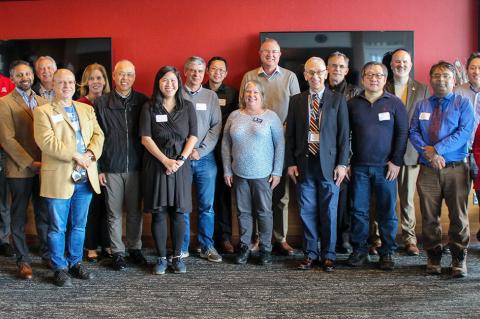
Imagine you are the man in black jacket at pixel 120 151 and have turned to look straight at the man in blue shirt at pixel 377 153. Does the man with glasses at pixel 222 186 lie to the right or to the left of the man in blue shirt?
left

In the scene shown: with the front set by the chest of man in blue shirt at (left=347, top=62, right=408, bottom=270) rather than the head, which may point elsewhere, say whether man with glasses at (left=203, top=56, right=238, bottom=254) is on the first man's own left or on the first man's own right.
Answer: on the first man's own right

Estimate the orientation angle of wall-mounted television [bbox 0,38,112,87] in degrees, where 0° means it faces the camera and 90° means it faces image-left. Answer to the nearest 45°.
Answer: approximately 0°

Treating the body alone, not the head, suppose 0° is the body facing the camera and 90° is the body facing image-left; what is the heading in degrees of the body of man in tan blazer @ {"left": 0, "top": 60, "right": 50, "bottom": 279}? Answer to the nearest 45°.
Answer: approximately 315°

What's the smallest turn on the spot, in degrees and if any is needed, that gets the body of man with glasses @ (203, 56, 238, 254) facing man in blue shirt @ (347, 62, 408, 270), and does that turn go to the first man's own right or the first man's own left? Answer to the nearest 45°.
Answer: approximately 45° to the first man's own left
